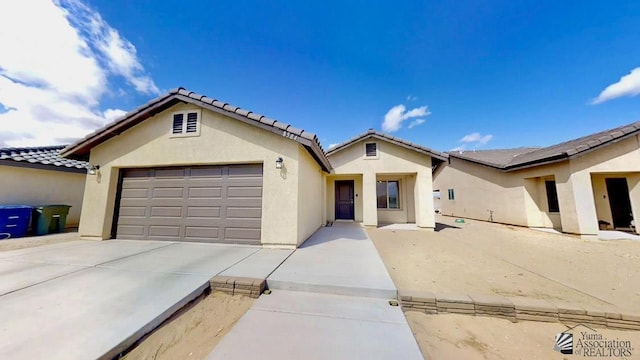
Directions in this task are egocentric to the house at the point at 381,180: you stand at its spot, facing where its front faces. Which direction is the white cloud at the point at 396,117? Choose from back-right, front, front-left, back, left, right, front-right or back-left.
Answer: back

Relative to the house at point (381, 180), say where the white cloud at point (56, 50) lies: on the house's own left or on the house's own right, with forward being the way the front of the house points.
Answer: on the house's own right

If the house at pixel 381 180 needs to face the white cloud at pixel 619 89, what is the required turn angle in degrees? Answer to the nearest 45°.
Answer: approximately 135° to its left

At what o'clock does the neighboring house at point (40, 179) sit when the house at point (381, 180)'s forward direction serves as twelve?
The neighboring house is roughly at 2 o'clock from the house.

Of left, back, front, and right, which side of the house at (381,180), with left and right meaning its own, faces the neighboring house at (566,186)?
left

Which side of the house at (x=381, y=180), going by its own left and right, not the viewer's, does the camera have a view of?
front

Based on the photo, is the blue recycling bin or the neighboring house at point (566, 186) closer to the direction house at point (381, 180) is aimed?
the blue recycling bin
